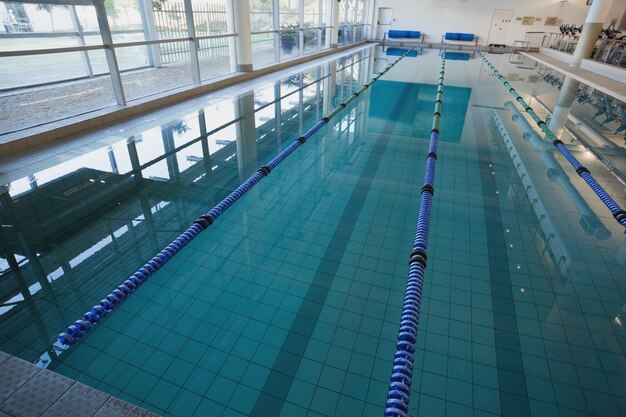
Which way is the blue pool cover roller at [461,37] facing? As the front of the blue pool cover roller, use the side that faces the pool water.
toward the camera

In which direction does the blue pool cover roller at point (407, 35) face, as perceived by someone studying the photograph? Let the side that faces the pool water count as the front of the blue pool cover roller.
facing the viewer

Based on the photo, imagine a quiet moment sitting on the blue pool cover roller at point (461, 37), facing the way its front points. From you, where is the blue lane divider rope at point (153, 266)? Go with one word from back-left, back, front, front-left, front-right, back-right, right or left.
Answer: front

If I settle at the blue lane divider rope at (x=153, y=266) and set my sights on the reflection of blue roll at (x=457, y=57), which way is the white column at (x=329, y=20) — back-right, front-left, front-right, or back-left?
front-left

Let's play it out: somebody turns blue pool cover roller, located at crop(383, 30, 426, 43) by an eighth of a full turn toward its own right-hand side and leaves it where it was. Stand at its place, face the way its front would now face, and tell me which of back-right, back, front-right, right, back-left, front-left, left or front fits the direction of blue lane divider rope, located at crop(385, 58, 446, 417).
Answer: front-left

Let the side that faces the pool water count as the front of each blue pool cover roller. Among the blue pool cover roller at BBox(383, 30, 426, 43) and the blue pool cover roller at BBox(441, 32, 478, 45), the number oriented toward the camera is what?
2

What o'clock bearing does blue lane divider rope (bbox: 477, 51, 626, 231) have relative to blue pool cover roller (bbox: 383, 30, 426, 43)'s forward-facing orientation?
The blue lane divider rope is roughly at 12 o'clock from the blue pool cover roller.

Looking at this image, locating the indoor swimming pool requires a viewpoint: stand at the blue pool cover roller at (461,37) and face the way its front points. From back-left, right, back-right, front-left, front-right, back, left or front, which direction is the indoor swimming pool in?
front

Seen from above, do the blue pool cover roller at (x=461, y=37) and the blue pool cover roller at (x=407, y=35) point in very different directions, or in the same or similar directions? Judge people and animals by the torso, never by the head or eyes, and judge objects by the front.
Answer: same or similar directions

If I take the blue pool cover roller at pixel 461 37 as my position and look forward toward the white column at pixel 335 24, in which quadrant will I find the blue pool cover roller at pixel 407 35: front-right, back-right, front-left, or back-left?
front-right

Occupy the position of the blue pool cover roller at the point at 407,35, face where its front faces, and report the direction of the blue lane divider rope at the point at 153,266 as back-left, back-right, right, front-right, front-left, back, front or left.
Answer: front

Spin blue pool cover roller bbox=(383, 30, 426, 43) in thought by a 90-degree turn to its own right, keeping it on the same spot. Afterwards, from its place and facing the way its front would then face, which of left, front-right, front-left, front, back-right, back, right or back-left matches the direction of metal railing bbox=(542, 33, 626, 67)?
back-left

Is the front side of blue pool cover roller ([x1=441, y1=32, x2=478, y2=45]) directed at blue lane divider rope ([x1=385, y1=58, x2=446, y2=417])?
yes

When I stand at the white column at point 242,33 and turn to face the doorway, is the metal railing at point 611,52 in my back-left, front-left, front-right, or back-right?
front-right
